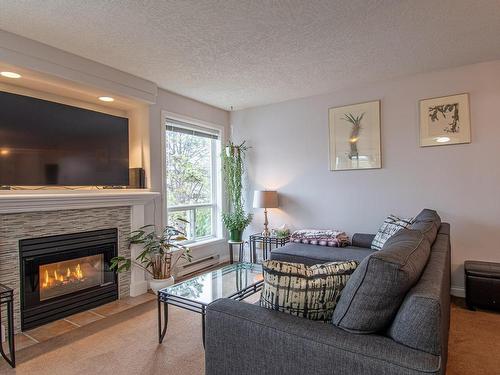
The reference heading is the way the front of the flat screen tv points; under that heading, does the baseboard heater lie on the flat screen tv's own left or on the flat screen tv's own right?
on the flat screen tv's own left

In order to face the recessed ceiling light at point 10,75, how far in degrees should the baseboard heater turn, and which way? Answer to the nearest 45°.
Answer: approximately 90° to its right

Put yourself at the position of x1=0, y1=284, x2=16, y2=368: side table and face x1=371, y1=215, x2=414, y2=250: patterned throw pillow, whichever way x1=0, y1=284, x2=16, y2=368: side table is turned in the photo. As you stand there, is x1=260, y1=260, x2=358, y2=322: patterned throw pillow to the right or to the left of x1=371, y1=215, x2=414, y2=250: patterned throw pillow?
right

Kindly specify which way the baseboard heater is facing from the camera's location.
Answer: facing the viewer and to the right of the viewer

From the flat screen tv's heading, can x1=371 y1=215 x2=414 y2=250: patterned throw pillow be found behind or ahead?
ahead

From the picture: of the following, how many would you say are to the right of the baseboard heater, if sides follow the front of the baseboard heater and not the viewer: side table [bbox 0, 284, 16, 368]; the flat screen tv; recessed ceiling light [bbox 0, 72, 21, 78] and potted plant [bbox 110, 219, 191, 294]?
4

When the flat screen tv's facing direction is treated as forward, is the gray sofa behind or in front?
in front

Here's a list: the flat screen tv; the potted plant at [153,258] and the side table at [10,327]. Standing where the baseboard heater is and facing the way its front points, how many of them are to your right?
3

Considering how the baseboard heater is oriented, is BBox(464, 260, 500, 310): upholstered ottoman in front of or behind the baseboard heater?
in front

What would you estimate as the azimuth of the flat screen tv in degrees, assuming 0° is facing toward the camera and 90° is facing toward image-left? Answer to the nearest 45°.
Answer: approximately 315°

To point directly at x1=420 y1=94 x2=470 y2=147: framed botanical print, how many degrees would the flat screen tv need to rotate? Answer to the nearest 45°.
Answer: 0° — it already faces it

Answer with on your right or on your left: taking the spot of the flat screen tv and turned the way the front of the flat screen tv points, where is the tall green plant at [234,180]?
on your left

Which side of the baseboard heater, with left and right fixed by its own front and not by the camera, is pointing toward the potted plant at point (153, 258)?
right

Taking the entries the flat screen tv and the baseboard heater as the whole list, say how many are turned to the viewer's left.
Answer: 0
